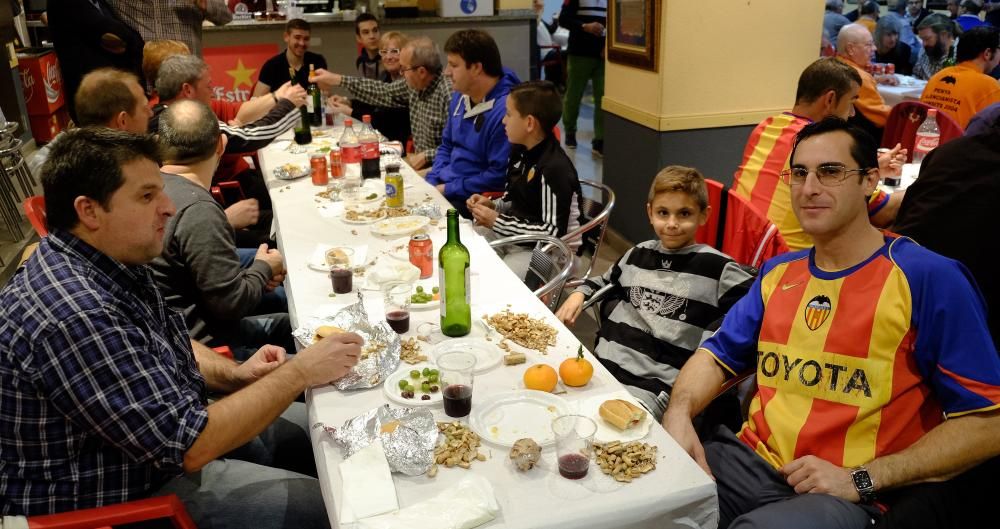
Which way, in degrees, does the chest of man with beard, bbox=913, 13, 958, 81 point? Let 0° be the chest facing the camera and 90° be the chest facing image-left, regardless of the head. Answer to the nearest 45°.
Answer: approximately 45°

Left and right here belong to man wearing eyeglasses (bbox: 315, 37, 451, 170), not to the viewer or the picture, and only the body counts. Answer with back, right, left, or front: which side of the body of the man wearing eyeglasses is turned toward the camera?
left

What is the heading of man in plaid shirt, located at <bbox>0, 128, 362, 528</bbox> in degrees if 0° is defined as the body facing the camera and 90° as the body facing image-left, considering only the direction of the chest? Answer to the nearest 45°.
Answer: approximately 270°

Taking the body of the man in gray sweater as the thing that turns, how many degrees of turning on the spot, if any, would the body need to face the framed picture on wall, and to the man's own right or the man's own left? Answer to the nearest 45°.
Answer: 0° — they already face it

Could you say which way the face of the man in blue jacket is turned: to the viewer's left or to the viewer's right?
to the viewer's left

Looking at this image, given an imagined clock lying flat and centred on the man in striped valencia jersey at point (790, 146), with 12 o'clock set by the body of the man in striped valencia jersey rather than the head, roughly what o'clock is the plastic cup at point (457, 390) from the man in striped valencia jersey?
The plastic cup is roughly at 5 o'clock from the man in striped valencia jersey.

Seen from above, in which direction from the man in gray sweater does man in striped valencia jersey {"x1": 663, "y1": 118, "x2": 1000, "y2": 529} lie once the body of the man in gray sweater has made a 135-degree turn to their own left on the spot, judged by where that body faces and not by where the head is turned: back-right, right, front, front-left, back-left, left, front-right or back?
back-left

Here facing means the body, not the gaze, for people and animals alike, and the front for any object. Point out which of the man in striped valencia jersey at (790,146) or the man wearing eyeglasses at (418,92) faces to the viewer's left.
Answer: the man wearing eyeglasses

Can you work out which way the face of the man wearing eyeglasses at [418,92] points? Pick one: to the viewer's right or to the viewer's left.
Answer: to the viewer's left

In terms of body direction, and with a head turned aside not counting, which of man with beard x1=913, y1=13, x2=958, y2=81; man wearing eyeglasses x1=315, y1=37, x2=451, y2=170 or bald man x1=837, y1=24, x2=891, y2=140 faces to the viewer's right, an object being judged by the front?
the bald man

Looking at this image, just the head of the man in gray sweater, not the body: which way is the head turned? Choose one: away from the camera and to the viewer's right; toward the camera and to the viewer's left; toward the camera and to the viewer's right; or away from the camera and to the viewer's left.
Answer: away from the camera and to the viewer's right
